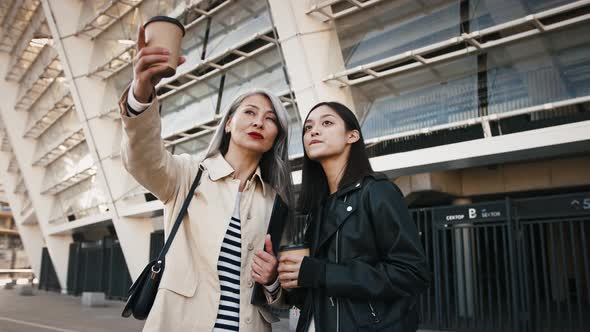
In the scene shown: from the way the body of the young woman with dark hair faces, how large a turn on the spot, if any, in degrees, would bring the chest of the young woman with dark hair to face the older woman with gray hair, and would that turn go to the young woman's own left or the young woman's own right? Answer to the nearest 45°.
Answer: approximately 45° to the young woman's own right

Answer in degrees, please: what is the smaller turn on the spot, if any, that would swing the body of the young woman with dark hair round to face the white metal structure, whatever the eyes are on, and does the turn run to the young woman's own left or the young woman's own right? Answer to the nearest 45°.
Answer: approximately 135° to the young woman's own right

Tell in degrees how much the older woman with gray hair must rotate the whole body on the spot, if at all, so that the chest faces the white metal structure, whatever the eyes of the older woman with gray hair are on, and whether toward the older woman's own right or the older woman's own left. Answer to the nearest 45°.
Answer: approximately 135° to the older woman's own left

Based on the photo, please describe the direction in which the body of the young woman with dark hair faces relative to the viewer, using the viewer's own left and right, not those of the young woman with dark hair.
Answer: facing the viewer and to the left of the viewer

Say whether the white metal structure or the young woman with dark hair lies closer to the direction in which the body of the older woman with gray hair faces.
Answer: the young woman with dark hair

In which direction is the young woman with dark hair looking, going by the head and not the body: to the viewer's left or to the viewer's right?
to the viewer's left

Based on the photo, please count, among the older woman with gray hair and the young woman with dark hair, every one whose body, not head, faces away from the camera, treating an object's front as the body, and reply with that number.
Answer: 0
